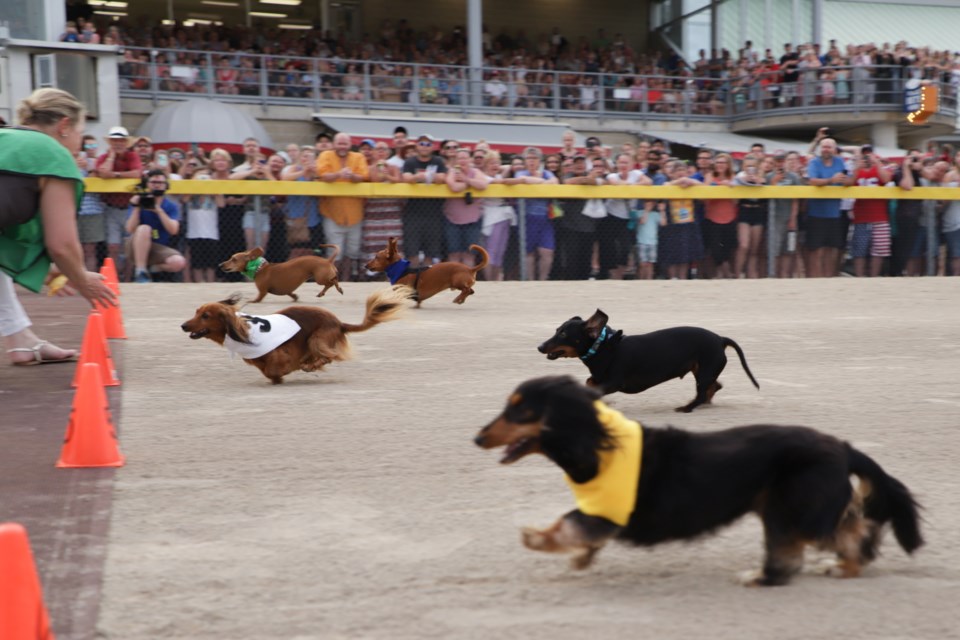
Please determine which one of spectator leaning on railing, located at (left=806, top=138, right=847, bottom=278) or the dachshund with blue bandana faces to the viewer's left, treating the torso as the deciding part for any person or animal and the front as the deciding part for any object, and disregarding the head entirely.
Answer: the dachshund with blue bandana

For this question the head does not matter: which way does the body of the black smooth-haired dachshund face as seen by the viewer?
to the viewer's left

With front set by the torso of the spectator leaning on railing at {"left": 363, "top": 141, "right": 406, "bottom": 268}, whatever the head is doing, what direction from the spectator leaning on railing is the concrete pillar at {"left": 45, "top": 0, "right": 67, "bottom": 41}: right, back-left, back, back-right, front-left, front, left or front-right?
back-right

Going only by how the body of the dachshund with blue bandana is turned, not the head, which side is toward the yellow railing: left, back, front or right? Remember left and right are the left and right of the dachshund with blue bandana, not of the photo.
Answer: right

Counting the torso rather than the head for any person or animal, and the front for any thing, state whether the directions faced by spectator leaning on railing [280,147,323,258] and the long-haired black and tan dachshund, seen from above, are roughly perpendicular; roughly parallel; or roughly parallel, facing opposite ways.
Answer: roughly perpendicular

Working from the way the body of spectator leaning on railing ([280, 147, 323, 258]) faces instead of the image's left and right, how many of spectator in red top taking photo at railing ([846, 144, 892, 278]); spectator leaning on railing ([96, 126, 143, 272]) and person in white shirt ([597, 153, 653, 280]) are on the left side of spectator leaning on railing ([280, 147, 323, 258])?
2

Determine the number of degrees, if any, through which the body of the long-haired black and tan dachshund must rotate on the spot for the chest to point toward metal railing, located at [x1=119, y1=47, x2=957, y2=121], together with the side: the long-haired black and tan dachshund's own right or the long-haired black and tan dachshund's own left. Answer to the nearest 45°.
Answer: approximately 90° to the long-haired black and tan dachshund's own right

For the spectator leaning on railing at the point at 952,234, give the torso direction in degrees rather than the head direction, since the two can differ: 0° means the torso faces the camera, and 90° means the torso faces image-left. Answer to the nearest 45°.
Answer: approximately 0°

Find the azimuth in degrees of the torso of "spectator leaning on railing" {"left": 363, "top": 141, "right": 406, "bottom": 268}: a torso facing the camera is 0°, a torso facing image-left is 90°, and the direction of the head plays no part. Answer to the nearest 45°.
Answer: approximately 0°
